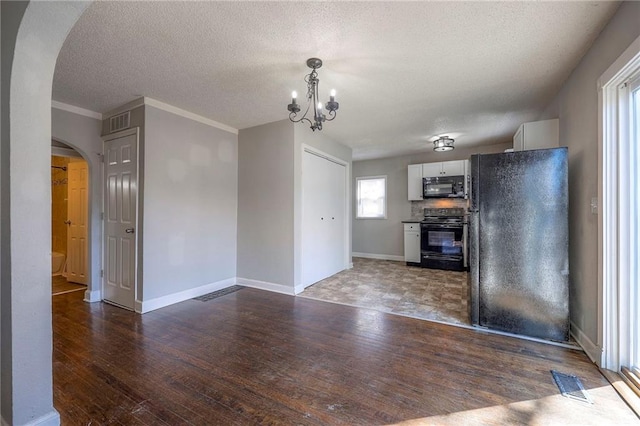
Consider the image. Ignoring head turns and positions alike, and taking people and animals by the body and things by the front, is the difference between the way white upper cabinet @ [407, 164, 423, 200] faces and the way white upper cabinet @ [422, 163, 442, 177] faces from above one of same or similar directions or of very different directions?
same or similar directions

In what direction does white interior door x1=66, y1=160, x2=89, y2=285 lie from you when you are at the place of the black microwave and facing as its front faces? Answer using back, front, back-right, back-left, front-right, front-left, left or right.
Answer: front-right

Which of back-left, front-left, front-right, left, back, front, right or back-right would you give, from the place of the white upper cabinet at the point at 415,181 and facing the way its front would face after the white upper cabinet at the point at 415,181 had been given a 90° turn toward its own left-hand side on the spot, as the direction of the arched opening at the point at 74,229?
back-right

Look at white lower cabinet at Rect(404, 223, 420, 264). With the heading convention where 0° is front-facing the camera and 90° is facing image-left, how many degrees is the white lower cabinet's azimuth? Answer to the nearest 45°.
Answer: approximately 0°

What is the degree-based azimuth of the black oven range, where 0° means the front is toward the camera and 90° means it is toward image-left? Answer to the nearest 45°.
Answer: approximately 0°

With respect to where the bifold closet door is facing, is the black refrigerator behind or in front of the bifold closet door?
in front

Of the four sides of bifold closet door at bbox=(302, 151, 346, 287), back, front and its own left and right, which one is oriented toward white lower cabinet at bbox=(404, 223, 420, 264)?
left

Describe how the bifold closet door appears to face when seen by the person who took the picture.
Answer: facing the viewer and to the right of the viewer

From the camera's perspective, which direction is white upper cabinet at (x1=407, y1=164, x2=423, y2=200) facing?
toward the camera

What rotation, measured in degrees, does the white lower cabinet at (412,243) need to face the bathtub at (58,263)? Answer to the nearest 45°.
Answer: approximately 45° to its right
